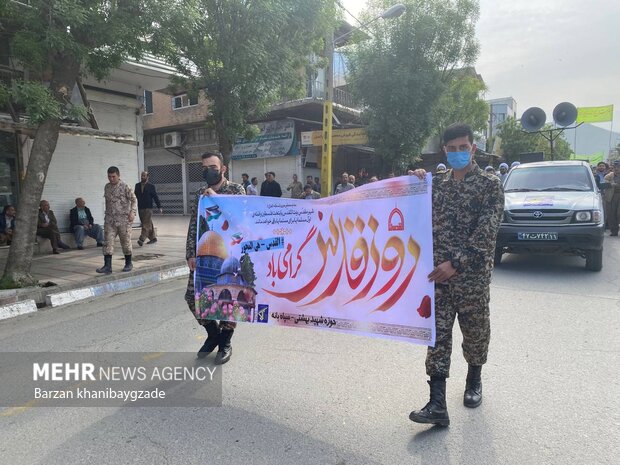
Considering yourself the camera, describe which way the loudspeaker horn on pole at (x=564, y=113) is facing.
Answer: facing the viewer

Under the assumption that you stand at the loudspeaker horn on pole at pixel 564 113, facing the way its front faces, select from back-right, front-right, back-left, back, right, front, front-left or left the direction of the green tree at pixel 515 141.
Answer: back

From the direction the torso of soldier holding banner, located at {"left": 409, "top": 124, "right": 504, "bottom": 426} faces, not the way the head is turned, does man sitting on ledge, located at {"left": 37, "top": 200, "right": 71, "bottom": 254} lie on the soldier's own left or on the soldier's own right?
on the soldier's own right

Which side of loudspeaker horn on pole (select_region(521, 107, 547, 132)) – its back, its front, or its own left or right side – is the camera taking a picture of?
front

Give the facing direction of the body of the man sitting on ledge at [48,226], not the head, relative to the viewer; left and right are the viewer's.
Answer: facing the viewer and to the right of the viewer

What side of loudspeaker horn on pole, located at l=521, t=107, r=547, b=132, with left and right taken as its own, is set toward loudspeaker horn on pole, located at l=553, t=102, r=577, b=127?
left

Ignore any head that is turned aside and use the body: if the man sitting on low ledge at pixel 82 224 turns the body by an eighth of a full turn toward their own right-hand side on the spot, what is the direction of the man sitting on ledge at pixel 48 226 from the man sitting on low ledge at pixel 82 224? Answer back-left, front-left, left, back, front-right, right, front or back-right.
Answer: front-right

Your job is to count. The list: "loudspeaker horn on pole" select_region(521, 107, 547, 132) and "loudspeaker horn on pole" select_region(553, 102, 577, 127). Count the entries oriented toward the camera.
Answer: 2

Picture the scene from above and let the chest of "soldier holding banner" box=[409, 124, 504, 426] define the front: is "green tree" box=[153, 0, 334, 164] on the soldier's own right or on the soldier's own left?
on the soldier's own right

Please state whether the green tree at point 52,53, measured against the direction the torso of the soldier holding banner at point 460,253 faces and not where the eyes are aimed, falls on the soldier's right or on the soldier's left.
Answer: on the soldier's right

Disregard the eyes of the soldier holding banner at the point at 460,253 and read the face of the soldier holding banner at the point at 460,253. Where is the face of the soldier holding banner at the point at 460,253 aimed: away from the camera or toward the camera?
toward the camera
